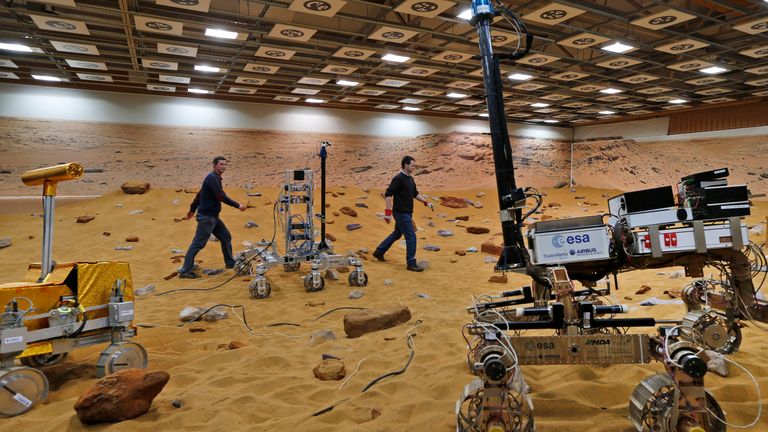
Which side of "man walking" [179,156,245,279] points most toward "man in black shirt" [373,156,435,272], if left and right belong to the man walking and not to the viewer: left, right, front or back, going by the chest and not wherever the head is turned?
front

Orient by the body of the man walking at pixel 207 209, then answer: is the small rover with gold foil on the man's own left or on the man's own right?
on the man's own right

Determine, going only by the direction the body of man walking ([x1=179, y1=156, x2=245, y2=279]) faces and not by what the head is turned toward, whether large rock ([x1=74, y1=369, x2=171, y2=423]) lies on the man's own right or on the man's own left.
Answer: on the man's own right

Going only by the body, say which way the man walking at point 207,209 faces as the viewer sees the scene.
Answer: to the viewer's right

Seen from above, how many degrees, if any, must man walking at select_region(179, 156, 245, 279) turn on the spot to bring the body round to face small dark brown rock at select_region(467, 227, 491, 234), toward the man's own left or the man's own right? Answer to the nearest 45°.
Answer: approximately 45° to the man's own left

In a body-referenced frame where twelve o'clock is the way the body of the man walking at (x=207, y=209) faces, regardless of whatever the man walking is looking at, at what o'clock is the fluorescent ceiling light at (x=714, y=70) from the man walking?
The fluorescent ceiling light is roughly at 12 o'clock from the man walking.

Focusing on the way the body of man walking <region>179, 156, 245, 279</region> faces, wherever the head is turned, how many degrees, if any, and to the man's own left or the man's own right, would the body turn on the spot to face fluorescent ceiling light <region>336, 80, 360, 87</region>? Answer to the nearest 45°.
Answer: approximately 45° to the man's own left

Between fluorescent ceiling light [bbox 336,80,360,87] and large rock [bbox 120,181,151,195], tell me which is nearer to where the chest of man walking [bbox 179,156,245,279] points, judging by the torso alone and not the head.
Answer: the fluorescent ceiling light

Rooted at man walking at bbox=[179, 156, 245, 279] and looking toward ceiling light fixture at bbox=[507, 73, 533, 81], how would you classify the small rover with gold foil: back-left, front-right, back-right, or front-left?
back-right

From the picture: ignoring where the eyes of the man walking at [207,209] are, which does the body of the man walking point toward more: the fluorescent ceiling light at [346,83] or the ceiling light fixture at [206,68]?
the fluorescent ceiling light

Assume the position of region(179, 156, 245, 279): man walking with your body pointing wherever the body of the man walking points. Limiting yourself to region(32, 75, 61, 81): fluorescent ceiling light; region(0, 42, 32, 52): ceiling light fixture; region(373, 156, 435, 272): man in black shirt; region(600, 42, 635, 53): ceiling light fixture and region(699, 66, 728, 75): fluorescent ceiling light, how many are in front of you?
3
